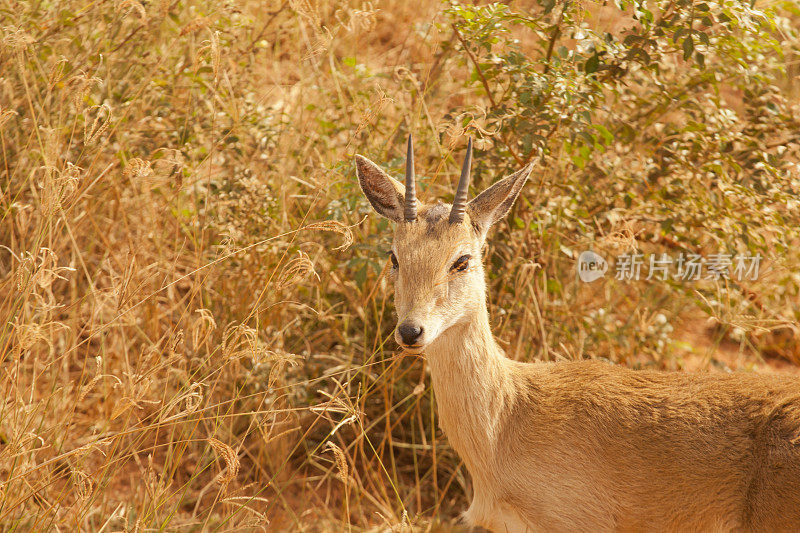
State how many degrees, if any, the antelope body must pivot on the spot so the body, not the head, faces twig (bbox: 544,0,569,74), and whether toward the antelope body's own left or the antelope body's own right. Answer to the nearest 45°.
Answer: approximately 90° to the antelope body's own right

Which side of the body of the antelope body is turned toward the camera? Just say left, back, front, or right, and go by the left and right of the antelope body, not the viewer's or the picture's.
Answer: left
